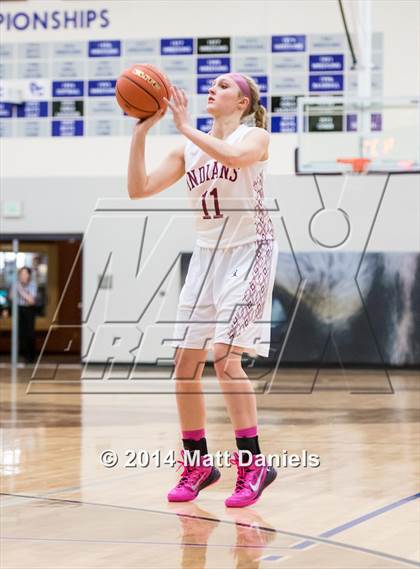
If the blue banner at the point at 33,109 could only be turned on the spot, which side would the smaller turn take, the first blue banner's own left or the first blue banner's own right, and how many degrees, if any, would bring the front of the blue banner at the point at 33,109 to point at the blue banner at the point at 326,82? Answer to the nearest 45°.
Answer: approximately 90° to the first blue banner's own left

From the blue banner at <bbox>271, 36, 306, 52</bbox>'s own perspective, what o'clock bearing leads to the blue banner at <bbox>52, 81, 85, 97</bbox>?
the blue banner at <bbox>52, 81, 85, 97</bbox> is roughly at 3 o'clock from the blue banner at <bbox>271, 36, 306, 52</bbox>.

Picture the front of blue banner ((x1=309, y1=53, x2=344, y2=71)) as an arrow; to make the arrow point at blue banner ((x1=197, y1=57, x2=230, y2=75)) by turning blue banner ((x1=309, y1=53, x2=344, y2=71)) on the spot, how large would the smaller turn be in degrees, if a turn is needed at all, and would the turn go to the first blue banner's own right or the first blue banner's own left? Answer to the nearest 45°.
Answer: approximately 90° to the first blue banner's own right

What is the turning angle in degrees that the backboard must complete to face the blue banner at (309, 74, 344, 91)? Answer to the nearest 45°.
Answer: approximately 180°

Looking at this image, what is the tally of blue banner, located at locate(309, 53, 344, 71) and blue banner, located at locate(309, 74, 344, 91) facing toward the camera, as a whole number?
2

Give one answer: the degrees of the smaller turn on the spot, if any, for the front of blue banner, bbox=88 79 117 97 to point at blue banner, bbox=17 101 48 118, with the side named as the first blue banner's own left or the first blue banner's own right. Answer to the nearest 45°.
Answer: approximately 90° to the first blue banner's own right
